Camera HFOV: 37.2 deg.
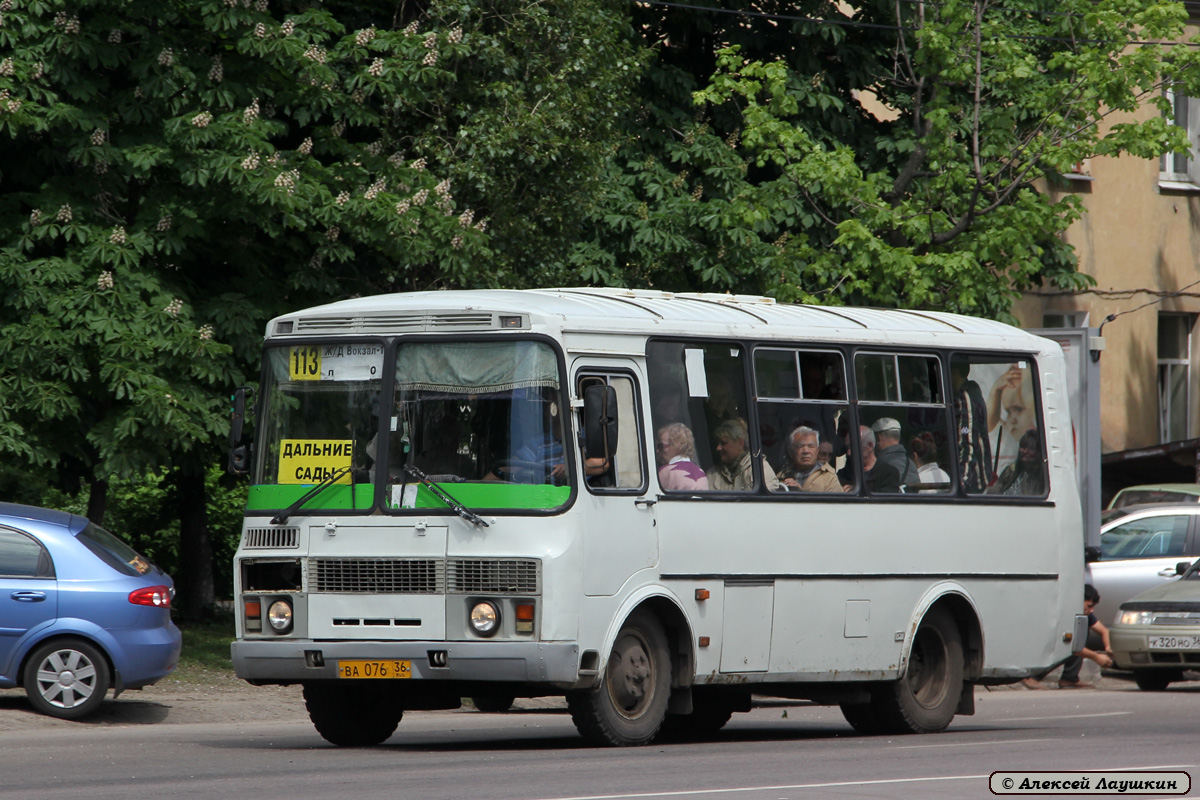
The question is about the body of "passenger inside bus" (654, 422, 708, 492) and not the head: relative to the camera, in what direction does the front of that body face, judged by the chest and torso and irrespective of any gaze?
to the viewer's left

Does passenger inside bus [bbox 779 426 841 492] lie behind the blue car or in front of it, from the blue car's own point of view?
behind

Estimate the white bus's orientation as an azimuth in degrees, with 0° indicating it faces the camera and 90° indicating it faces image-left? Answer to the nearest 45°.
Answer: approximately 45°

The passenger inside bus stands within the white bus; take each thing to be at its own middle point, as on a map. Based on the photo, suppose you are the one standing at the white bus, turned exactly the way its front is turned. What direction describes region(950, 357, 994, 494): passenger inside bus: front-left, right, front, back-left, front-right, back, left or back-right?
back

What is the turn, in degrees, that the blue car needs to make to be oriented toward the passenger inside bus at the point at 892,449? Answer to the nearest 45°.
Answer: approximately 180°

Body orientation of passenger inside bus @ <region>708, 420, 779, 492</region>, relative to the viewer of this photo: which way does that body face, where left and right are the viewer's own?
facing the viewer and to the left of the viewer

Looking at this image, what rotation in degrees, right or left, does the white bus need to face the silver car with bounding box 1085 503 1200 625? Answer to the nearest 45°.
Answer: approximately 180°

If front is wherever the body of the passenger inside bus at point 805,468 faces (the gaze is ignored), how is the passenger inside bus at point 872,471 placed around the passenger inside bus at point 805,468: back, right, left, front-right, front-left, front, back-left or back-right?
back

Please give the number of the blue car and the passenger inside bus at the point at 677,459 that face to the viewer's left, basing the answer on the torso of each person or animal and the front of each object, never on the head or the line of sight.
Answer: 2

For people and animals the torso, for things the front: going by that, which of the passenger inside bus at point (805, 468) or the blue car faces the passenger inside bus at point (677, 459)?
the passenger inside bus at point (805, 468)

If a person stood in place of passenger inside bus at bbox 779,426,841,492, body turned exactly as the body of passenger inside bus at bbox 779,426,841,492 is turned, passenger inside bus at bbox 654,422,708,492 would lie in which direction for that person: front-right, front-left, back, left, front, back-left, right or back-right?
front

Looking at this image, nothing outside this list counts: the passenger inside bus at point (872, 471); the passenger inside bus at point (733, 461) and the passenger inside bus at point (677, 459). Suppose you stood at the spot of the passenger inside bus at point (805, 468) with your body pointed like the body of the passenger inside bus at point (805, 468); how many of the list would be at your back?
1

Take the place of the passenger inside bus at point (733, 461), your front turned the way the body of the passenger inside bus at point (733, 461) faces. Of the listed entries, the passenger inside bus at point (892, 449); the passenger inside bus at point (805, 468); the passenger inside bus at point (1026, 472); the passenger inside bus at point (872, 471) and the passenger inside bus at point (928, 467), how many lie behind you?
5

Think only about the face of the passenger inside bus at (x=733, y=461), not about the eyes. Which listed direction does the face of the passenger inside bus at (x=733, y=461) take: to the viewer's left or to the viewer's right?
to the viewer's left

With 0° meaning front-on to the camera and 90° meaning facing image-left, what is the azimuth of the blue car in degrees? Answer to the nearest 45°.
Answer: approximately 90°
